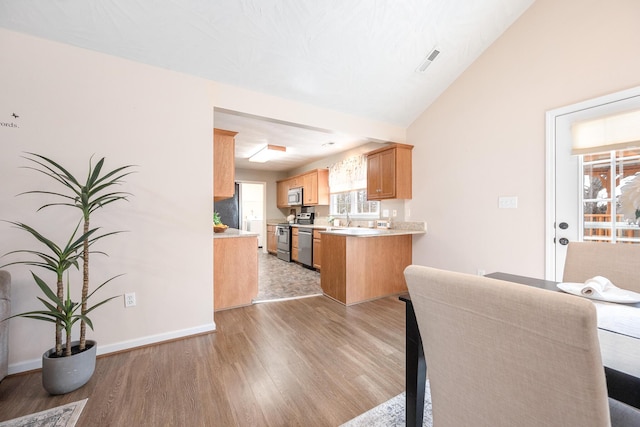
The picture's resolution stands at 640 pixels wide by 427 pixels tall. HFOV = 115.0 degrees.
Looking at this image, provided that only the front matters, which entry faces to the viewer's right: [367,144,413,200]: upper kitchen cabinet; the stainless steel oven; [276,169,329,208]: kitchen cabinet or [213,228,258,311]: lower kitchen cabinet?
the lower kitchen cabinet

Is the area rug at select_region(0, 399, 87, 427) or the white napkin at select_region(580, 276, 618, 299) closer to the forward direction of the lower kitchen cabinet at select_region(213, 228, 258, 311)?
the white napkin

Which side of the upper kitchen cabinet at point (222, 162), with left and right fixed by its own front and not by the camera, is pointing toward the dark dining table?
right

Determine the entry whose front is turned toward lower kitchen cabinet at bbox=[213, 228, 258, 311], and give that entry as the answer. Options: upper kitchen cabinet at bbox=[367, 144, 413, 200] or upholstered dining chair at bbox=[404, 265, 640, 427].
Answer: the upper kitchen cabinet

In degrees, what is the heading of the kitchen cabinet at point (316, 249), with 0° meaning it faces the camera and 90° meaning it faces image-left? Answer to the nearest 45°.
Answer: approximately 45°

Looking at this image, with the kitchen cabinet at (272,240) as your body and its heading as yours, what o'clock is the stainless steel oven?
The stainless steel oven is roughly at 10 o'clock from the kitchen cabinet.

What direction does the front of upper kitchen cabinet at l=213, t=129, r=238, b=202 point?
to the viewer's right

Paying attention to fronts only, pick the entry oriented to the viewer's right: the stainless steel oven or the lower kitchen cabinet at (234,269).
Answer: the lower kitchen cabinet

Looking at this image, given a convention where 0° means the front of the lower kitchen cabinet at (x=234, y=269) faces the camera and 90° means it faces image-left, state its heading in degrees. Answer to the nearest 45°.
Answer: approximately 270°

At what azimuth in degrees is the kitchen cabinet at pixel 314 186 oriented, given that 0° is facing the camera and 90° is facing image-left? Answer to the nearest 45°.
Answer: approximately 45°
